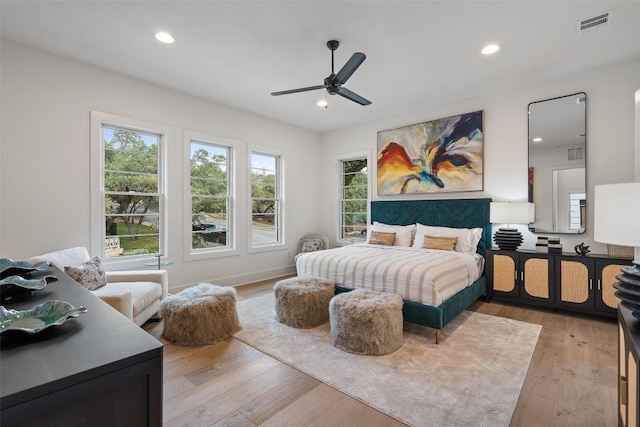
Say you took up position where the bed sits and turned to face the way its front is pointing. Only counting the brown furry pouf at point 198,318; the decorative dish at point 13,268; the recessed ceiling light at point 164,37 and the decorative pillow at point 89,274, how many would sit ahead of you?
4

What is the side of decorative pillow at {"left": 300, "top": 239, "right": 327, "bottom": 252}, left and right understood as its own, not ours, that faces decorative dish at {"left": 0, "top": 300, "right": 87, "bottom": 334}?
front

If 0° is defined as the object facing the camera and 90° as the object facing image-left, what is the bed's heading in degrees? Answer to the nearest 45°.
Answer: approximately 45°

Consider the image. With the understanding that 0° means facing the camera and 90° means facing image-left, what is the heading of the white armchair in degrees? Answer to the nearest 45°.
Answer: approximately 315°

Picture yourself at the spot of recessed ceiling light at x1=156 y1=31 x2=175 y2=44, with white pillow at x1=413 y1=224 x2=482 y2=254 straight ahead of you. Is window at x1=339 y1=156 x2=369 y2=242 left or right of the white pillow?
left

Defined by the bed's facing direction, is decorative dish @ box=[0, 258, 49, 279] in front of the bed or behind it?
in front

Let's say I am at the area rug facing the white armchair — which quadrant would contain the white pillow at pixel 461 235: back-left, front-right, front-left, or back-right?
back-right

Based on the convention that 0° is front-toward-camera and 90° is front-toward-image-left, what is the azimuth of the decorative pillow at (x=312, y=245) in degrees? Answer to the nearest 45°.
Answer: approximately 0°

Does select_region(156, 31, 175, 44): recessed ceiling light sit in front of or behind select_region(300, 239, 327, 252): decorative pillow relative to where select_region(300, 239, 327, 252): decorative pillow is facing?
in front

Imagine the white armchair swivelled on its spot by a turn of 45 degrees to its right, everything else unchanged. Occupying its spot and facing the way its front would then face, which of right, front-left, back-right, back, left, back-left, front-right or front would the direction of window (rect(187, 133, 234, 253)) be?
back-left

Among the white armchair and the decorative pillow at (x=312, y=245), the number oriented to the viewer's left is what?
0

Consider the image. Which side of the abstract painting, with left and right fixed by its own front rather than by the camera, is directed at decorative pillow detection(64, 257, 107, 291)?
front
